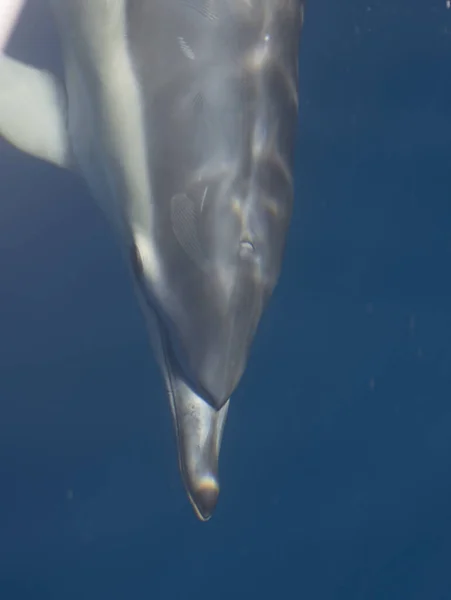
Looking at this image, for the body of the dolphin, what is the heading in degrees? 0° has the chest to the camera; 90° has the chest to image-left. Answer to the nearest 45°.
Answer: approximately 0°
